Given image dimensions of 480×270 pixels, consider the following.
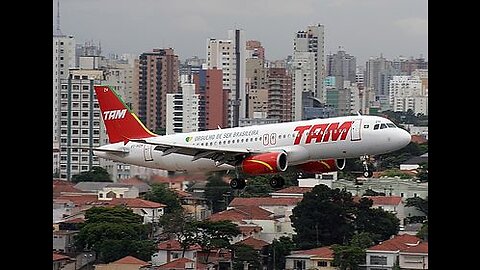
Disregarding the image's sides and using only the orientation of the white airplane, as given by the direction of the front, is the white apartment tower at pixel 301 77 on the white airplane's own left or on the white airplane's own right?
on the white airplane's own left

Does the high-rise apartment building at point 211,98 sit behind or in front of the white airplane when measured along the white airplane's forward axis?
behind

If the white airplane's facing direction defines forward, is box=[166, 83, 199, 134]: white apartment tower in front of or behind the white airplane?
behind

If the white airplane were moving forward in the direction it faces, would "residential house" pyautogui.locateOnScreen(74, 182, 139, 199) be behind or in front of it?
behind

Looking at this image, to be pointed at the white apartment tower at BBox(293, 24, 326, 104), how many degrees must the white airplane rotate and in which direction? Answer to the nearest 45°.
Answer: approximately 135° to its left

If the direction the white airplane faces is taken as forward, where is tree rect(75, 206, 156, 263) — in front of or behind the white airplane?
behind

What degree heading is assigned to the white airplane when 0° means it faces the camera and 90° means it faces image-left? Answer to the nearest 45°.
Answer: approximately 315°

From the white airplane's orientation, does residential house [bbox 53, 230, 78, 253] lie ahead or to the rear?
to the rear
